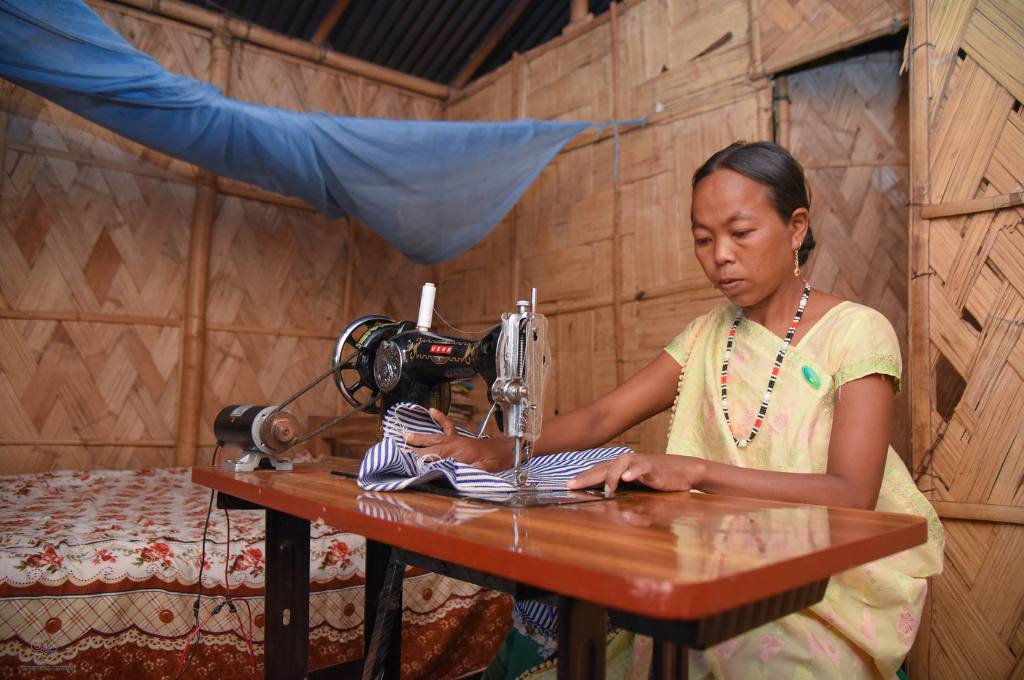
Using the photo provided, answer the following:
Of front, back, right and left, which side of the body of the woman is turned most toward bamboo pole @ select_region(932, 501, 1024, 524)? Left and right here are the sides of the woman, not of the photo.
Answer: back

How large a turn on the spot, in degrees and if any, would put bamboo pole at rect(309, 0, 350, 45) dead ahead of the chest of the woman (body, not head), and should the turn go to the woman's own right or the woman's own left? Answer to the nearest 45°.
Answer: approximately 90° to the woman's own right

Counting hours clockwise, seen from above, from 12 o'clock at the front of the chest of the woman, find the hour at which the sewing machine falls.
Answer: The sewing machine is roughly at 1 o'clock from the woman.

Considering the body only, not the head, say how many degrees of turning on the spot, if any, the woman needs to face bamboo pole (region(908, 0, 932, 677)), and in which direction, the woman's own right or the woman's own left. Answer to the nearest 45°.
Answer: approximately 180°

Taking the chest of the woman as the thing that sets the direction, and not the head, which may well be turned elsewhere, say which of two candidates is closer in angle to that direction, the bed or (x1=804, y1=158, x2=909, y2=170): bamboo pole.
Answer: the bed

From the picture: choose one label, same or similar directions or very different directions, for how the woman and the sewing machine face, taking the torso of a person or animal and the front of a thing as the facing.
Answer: very different directions

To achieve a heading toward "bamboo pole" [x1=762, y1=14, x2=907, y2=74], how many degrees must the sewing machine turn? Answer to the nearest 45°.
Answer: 0° — it already faces it

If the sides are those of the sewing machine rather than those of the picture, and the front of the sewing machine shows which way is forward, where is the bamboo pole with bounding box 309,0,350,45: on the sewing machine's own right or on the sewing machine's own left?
on the sewing machine's own left

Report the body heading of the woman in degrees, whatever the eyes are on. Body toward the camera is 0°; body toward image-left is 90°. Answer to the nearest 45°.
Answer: approximately 45°

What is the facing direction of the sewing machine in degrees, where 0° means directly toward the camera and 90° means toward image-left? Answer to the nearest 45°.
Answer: approximately 225°
